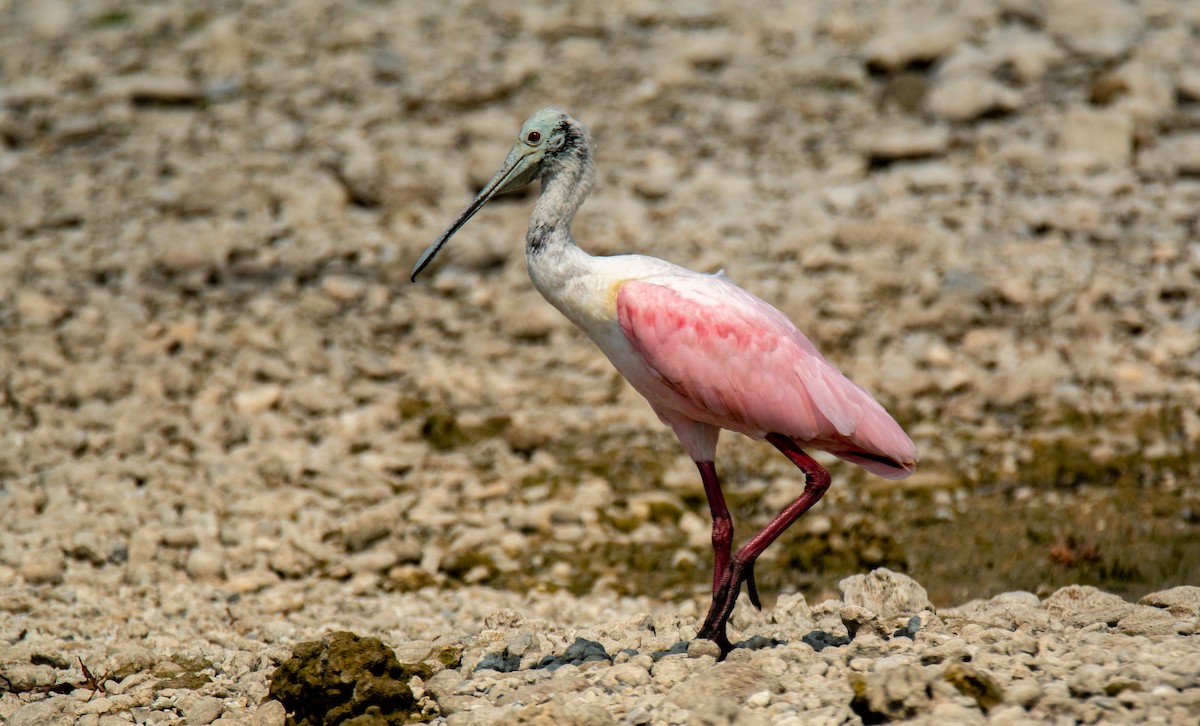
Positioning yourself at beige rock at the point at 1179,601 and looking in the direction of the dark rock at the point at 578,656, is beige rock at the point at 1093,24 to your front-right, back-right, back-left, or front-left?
back-right

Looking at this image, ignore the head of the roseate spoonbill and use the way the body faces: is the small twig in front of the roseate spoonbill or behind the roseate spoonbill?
in front

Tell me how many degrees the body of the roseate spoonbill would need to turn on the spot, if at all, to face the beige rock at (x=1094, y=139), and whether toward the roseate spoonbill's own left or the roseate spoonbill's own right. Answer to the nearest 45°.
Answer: approximately 135° to the roseate spoonbill's own right

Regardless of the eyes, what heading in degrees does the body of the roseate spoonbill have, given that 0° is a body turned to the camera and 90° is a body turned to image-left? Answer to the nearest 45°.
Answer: approximately 90°

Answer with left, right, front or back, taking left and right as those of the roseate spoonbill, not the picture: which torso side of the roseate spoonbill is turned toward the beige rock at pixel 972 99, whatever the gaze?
right

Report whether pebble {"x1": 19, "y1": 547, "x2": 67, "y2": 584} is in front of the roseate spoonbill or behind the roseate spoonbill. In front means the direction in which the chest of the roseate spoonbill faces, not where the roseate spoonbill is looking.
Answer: in front
